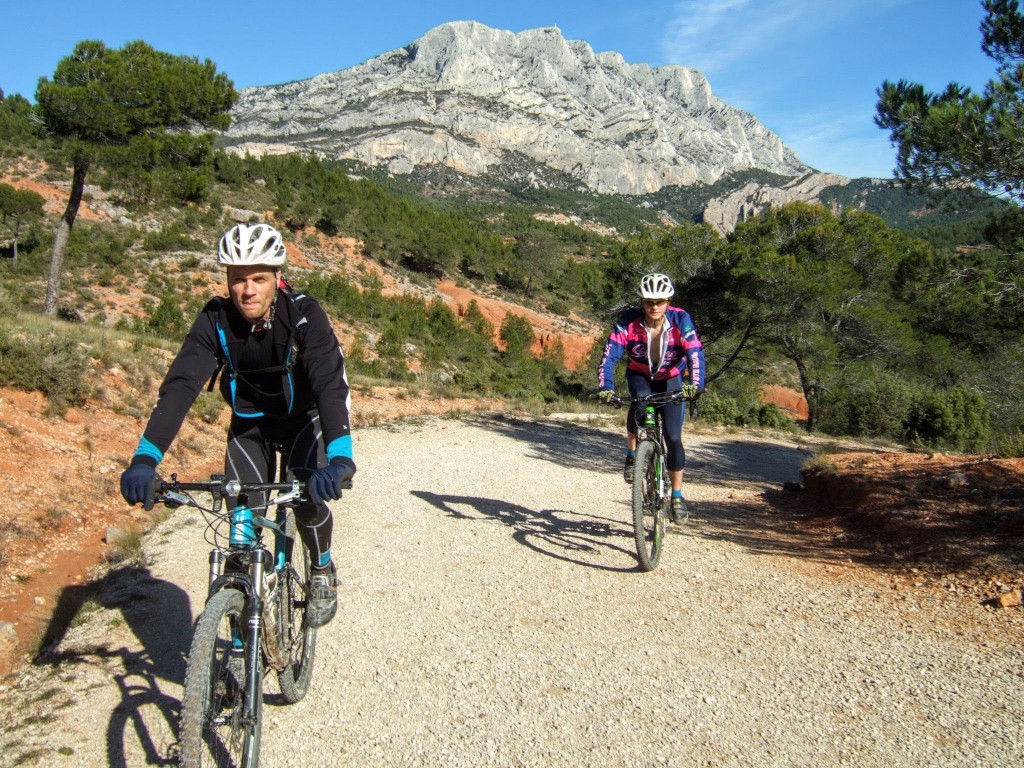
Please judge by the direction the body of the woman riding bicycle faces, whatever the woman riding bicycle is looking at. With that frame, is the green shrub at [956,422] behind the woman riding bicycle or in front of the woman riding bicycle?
behind

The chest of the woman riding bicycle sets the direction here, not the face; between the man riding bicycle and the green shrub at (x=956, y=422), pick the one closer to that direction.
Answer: the man riding bicycle

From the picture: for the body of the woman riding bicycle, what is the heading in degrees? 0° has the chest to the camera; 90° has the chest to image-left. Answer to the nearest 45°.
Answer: approximately 0°

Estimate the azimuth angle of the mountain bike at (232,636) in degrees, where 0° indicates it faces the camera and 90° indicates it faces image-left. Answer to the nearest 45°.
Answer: approximately 0°

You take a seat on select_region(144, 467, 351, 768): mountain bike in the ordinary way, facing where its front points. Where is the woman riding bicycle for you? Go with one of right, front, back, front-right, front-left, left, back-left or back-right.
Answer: back-left

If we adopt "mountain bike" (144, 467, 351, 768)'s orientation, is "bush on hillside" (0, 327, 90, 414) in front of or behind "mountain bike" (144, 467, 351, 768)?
behind

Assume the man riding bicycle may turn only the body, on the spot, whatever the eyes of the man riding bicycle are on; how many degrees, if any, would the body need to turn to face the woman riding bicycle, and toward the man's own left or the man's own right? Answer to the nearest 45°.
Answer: approximately 135° to the man's own left

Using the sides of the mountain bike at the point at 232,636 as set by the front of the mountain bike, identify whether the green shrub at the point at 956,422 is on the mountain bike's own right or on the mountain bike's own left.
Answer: on the mountain bike's own left
